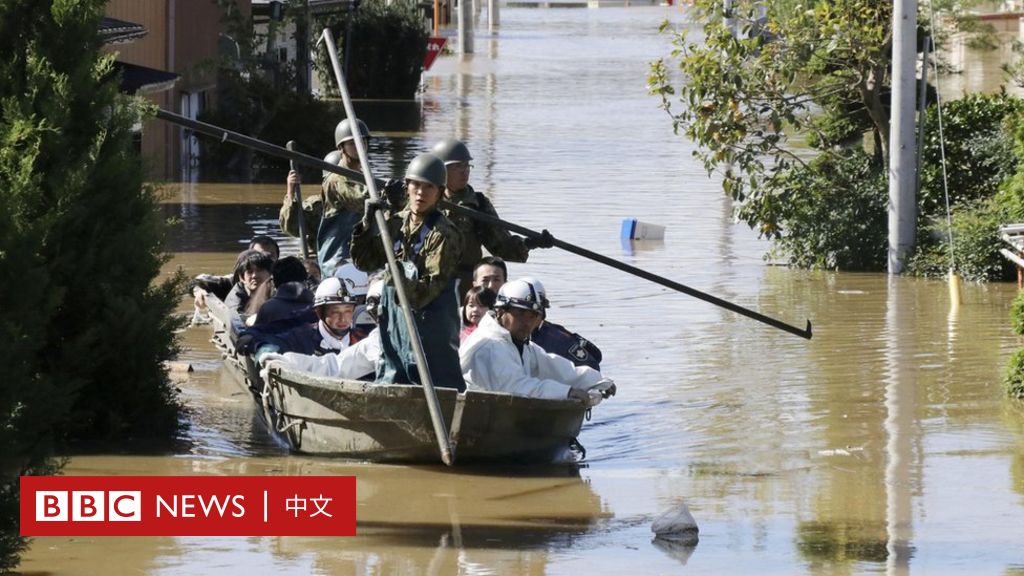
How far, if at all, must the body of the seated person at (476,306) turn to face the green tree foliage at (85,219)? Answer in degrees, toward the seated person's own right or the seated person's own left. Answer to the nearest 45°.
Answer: approximately 45° to the seated person's own right

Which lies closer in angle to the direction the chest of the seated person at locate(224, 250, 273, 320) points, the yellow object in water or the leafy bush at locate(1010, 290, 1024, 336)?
the leafy bush

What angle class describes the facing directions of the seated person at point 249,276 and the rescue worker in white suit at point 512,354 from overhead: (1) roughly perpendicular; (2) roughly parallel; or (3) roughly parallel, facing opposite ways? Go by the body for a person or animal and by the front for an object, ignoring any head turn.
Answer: roughly parallel

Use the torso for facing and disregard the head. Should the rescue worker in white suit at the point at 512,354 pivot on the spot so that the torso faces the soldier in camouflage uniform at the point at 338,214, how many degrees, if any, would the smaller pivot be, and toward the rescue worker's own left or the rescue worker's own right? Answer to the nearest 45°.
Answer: approximately 180°

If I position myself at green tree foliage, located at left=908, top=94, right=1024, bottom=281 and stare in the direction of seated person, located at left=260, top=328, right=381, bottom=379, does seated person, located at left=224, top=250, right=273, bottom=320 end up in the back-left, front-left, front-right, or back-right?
front-right

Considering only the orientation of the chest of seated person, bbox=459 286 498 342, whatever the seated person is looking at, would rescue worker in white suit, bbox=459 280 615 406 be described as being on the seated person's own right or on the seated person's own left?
on the seated person's own left

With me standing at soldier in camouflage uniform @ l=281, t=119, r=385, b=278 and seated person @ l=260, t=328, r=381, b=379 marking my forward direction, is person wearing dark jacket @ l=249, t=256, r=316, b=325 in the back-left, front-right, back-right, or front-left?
front-right

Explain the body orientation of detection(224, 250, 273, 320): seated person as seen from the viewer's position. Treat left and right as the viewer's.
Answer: facing the viewer and to the right of the viewer

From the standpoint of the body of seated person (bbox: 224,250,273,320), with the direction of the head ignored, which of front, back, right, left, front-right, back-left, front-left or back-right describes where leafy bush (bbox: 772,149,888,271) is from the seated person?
left

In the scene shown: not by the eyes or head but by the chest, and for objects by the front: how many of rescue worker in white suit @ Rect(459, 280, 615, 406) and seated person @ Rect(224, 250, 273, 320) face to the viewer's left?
0

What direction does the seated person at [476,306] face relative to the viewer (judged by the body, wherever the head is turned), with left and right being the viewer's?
facing the viewer and to the left of the viewer
